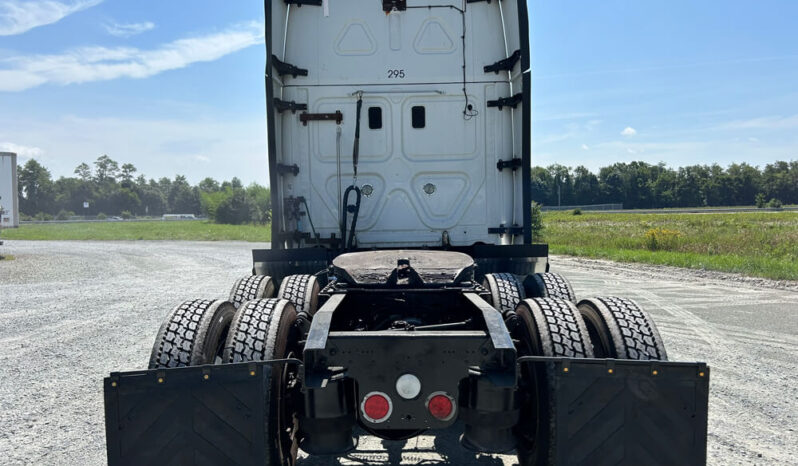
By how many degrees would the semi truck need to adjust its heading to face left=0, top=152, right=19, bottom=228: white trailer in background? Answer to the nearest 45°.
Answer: approximately 45° to its left

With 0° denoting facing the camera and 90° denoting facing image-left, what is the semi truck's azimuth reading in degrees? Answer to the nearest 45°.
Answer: approximately 180°
